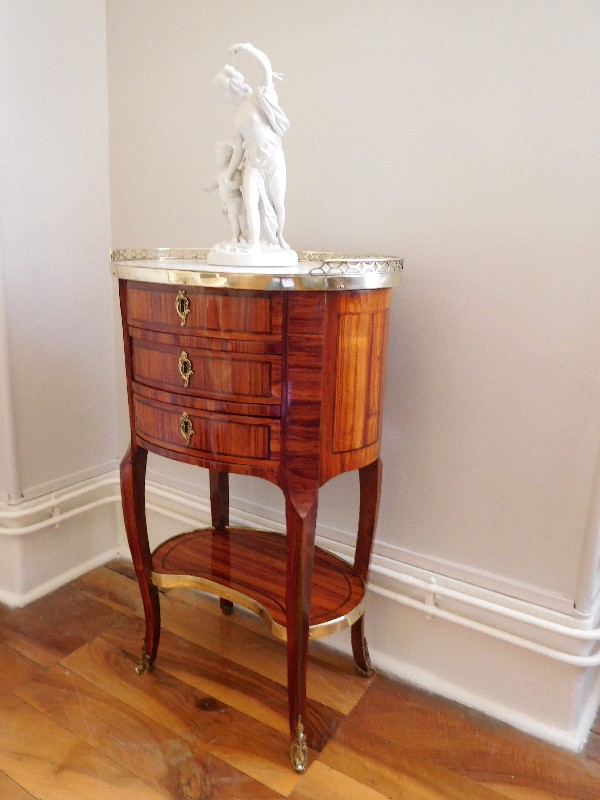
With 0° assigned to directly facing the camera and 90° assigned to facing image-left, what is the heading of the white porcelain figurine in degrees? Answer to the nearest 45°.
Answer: approximately 45°
